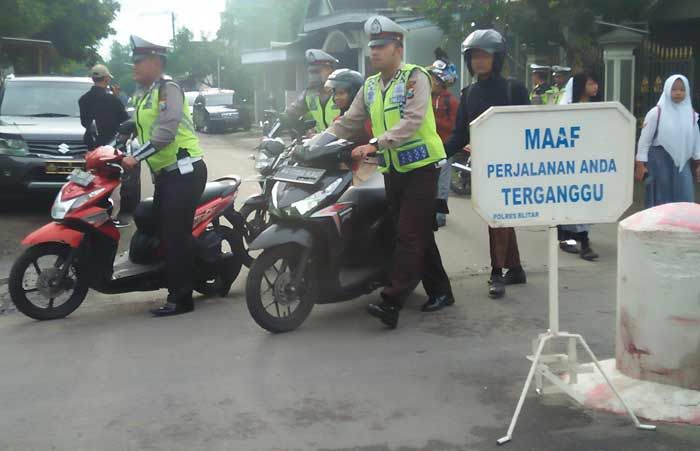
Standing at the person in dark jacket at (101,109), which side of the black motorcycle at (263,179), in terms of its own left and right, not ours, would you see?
right

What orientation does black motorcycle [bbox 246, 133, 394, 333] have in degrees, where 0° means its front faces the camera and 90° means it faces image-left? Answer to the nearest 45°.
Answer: approximately 45°

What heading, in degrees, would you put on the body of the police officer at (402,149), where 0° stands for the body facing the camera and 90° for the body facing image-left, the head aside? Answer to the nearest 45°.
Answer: approximately 45°

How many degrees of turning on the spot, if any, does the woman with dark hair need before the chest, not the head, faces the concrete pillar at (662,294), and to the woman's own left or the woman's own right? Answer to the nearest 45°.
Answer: approximately 45° to the woman's own right

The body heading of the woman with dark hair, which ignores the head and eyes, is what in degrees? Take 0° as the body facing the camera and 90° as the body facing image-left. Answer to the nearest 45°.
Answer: approximately 315°

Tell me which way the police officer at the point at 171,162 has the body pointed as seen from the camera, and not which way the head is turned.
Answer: to the viewer's left

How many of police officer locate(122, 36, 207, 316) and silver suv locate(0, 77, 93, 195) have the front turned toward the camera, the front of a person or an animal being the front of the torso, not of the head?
1

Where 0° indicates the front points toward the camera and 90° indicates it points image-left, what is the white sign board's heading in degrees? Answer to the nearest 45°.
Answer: approximately 0°

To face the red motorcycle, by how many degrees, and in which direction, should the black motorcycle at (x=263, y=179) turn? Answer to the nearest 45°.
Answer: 0° — it already faces it

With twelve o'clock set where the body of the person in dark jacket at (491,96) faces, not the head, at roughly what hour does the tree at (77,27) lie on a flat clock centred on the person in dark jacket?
The tree is roughly at 5 o'clock from the person in dark jacket.
